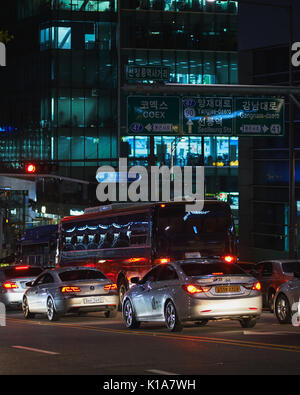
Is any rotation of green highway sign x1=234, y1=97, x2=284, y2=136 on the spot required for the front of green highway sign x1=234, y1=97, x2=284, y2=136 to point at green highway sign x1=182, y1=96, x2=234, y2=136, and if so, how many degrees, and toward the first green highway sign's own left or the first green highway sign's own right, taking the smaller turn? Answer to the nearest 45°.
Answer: approximately 90° to the first green highway sign's own right

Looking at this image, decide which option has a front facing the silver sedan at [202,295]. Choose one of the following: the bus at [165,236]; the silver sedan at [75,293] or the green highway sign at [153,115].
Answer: the green highway sign

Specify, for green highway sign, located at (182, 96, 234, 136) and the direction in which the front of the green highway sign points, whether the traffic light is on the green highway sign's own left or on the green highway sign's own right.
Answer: on the green highway sign's own right

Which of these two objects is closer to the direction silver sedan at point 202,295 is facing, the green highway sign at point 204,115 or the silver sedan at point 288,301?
the green highway sign

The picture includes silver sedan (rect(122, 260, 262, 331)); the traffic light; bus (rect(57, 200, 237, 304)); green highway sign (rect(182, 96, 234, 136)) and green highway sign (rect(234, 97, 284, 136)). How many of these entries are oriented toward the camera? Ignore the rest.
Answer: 3

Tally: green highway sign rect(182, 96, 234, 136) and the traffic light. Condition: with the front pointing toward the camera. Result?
2

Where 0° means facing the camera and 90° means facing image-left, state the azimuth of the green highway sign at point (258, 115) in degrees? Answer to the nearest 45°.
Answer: approximately 0°

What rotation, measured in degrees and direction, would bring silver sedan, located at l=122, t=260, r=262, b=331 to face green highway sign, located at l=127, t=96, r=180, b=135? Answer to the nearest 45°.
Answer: approximately 45° to its right

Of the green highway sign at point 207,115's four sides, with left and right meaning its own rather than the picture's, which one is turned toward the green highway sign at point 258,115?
left
